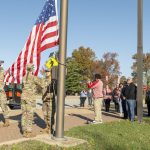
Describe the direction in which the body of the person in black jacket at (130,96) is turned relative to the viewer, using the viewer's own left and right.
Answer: facing away from the viewer and to the left of the viewer

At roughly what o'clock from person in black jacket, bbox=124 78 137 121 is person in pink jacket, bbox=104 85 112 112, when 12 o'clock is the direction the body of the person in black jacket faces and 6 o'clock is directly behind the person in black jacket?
The person in pink jacket is roughly at 1 o'clock from the person in black jacket.

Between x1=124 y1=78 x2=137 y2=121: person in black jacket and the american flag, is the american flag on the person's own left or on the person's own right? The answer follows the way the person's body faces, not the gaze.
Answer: on the person's own left
